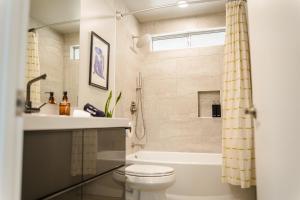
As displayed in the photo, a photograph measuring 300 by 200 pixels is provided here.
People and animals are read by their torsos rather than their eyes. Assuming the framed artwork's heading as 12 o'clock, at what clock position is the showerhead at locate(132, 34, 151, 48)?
The showerhead is roughly at 9 o'clock from the framed artwork.

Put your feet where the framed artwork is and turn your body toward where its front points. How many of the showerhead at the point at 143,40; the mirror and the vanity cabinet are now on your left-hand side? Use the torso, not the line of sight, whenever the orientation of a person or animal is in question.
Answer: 1

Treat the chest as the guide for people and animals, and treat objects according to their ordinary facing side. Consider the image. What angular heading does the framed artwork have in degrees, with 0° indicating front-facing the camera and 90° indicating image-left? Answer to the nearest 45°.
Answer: approximately 315°

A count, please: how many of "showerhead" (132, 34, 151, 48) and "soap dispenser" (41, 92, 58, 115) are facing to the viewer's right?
1
